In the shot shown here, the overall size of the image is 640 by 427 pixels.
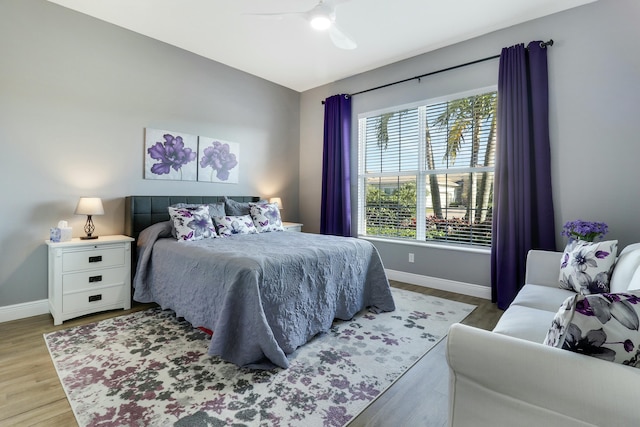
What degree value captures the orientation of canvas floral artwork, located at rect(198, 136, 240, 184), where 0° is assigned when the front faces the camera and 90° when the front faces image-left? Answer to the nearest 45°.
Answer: approximately 315°

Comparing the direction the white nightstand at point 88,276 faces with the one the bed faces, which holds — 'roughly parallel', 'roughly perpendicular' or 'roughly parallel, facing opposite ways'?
roughly parallel

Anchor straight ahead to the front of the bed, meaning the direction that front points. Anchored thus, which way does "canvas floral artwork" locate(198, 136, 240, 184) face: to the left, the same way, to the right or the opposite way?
the same way

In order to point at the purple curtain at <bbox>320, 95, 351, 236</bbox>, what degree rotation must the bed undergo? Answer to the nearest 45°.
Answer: approximately 90° to its left

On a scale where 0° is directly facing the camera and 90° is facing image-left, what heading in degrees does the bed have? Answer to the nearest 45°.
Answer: approximately 315°

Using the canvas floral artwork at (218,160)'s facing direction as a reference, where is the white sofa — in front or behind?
in front

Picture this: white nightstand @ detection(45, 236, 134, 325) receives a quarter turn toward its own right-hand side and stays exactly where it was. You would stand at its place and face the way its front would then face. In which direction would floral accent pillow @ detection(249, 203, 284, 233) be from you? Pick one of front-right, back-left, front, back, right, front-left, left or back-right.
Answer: back

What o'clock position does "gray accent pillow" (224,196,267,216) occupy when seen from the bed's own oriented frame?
The gray accent pillow is roughly at 7 o'clock from the bed.

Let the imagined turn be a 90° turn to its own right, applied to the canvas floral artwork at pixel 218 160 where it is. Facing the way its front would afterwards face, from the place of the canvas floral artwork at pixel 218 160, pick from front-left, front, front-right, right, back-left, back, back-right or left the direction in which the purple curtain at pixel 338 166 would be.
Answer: back-left

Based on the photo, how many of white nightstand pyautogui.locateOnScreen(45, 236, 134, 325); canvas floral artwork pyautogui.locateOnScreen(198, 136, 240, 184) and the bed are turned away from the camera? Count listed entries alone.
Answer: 0

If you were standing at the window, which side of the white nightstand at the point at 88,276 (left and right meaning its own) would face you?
left

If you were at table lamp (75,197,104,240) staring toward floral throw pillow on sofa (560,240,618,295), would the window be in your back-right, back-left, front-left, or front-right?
front-left

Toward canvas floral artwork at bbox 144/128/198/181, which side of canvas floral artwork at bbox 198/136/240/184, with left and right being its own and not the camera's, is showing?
right

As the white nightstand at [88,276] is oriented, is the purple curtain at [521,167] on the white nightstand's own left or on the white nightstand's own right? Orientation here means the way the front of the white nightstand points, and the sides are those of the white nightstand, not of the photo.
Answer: on the white nightstand's own left

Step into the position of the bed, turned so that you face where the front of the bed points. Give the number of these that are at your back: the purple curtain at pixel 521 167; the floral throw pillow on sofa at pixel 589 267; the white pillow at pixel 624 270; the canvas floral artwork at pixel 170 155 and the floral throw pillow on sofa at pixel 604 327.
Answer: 1

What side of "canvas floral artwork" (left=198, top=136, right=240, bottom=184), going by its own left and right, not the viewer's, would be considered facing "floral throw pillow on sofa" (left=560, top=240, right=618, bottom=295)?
front

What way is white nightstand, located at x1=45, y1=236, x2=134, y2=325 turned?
toward the camera

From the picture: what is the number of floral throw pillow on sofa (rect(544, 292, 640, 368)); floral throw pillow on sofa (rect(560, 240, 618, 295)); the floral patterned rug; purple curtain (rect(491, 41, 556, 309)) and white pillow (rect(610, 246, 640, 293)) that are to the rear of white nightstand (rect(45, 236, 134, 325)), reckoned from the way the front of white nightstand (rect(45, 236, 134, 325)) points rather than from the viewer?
0

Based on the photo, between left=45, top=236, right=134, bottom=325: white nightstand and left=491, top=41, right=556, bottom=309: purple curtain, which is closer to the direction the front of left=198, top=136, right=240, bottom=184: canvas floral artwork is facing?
the purple curtain

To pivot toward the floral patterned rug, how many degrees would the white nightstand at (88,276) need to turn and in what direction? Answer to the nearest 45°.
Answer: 0° — it already faces it
